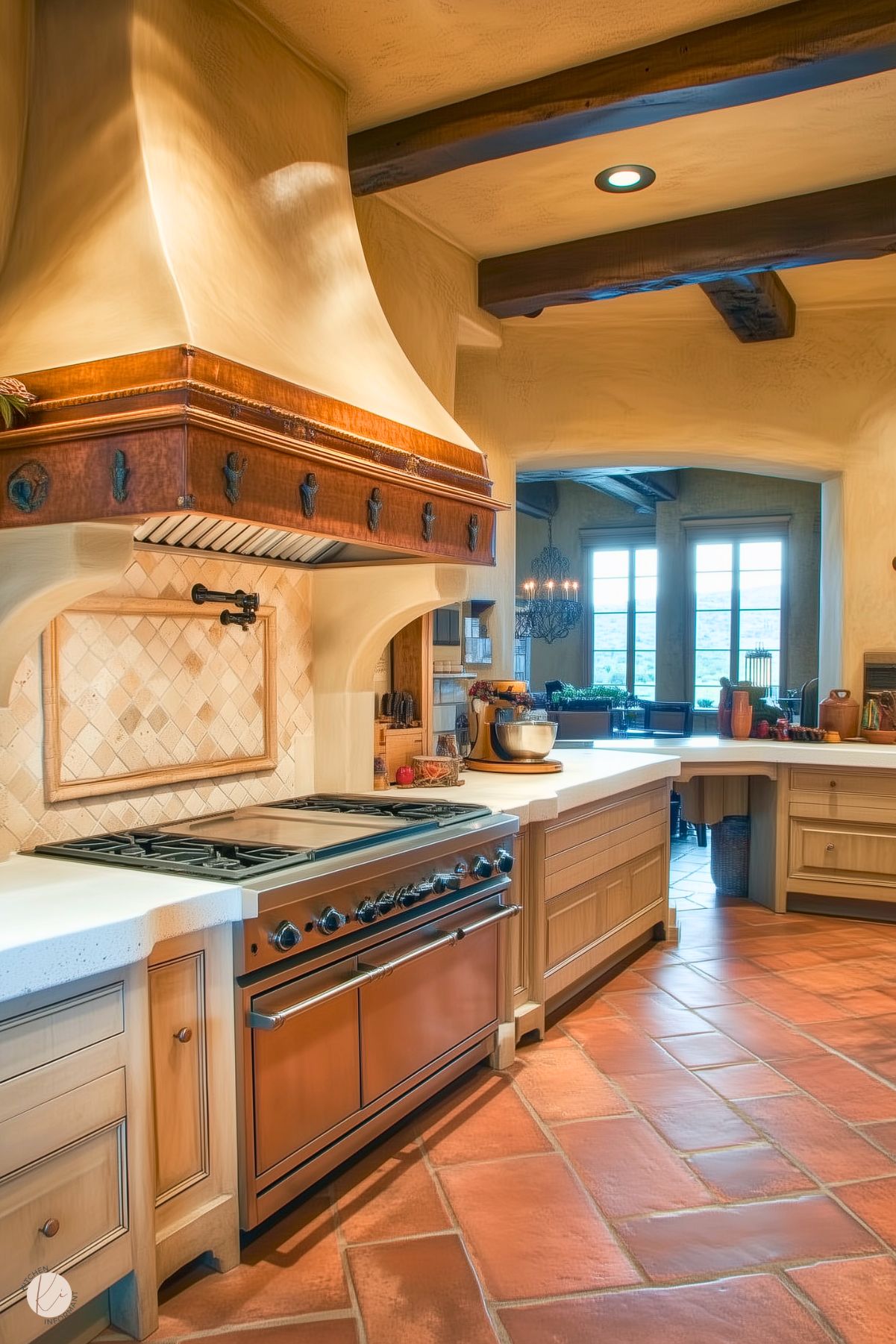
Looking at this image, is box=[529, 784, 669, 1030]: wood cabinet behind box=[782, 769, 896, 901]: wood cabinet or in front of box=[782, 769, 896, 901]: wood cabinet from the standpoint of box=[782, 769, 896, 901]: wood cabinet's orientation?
in front

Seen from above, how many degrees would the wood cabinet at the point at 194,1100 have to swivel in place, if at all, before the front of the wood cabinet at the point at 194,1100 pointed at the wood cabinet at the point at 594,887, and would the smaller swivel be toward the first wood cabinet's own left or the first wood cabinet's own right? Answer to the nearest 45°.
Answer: approximately 90° to the first wood cabinet's own left

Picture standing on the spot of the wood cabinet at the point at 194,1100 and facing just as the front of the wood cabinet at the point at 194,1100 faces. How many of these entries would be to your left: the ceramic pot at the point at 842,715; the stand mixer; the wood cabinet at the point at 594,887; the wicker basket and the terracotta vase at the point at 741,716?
5

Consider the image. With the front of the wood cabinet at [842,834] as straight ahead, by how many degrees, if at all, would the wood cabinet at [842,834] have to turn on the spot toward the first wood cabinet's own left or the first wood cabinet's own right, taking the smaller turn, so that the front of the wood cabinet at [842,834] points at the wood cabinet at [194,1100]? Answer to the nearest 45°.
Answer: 0° — it already faces it

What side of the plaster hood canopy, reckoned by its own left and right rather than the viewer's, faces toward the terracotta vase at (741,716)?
left

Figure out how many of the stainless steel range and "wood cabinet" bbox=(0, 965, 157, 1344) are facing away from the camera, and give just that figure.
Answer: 0

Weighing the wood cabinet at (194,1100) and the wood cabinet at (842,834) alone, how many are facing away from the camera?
0

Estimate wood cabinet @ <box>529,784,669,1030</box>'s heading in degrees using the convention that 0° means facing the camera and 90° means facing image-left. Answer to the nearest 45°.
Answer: approximately 315°

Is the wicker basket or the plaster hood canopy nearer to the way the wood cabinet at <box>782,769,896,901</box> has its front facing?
the plaster hood canopy

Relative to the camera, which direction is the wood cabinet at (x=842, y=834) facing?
toward the camera

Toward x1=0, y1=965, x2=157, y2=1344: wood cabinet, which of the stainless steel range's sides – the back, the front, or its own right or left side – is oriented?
right

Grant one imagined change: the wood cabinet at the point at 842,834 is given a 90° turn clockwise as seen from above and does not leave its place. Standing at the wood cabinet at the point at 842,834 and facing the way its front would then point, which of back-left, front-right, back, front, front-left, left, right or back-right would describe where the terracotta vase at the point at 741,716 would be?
front-right

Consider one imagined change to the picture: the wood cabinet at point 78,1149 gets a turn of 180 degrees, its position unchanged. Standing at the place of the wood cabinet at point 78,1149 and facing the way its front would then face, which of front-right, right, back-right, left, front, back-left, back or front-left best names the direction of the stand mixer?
right
